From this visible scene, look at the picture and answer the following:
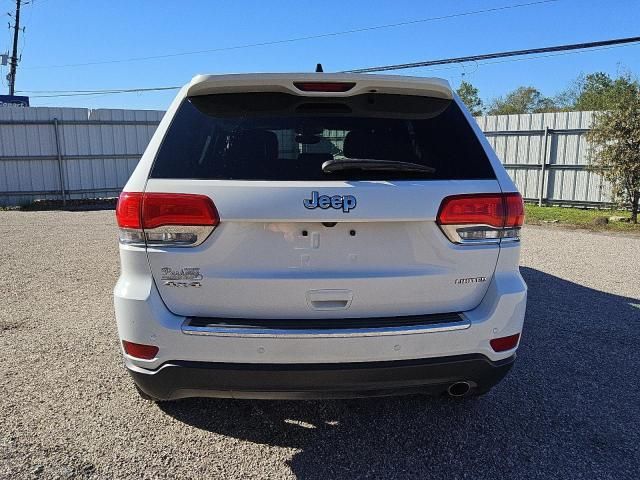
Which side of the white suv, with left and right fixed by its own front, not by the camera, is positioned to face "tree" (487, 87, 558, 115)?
front

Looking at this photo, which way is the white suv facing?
away from the camera

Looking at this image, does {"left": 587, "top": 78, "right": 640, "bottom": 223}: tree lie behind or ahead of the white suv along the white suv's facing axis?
ahead

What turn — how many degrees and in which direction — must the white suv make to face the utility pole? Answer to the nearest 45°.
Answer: approximately 45° to its left

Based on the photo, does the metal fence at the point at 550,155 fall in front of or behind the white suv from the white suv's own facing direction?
in front

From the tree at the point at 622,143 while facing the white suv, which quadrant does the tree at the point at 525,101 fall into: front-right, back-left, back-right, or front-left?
back-right
